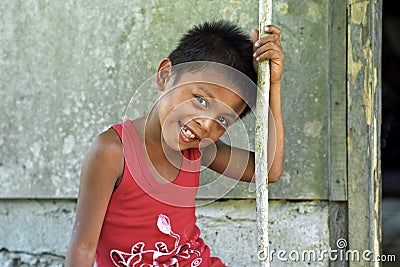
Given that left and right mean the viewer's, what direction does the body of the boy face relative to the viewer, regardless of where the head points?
facing the viewer and to the right of the viewer
